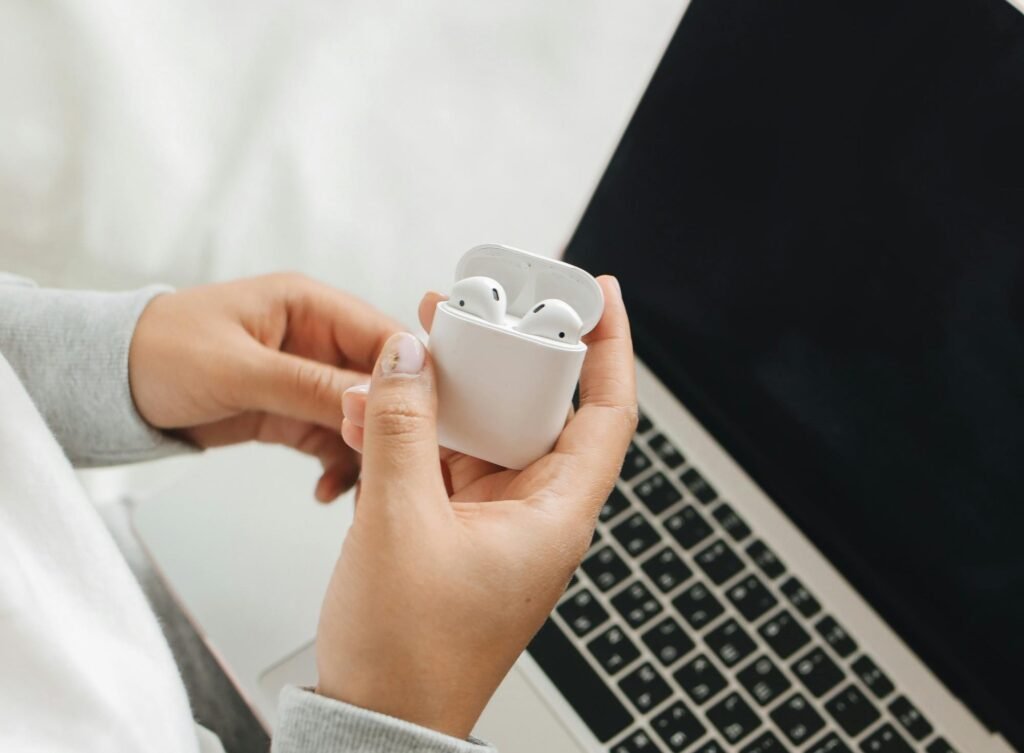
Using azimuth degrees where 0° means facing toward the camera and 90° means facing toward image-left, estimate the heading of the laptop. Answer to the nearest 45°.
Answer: approximately 45°
